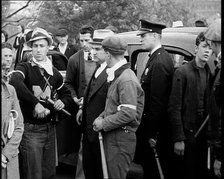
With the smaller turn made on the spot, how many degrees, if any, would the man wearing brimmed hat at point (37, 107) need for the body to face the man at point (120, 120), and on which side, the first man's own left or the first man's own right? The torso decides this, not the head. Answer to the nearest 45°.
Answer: approximately 45° to the first man's own left

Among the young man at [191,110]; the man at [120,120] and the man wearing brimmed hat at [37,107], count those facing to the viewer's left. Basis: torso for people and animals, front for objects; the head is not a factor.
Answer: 1

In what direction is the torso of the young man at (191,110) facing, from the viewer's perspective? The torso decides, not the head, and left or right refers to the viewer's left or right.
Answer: facing the viewer and to the right of the viewer

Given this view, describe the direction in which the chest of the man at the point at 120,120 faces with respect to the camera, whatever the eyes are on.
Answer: to the viewer's left

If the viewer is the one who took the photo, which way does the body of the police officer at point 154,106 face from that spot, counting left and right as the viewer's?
facing to the left of the viewer

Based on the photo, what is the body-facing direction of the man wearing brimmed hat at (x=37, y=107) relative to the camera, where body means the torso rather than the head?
toward the camera

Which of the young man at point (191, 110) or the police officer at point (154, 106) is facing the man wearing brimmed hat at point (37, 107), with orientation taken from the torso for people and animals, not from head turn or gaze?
the police officer

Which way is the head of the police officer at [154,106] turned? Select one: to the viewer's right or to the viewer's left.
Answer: to the viewer's left

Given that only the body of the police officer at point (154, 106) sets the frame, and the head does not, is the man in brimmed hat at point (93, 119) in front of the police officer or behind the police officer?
in front
